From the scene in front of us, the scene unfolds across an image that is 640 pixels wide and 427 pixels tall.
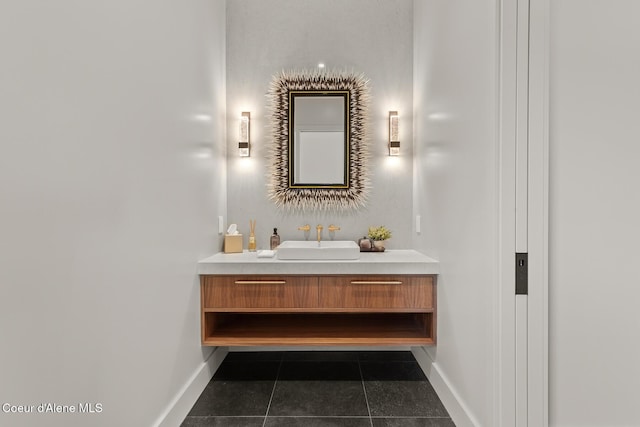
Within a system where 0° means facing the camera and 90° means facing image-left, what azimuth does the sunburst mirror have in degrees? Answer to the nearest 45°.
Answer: approximately 0°

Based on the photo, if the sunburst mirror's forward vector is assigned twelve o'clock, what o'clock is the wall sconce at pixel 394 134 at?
The wall sconce is roughly at 9 o'clock from the sunburst mirror.

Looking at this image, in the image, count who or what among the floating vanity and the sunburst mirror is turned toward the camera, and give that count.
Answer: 2

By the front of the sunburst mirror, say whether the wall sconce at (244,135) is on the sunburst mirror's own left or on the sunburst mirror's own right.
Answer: on the sunburst mirror's own right

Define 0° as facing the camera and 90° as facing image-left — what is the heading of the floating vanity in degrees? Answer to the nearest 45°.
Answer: approximately 0°
